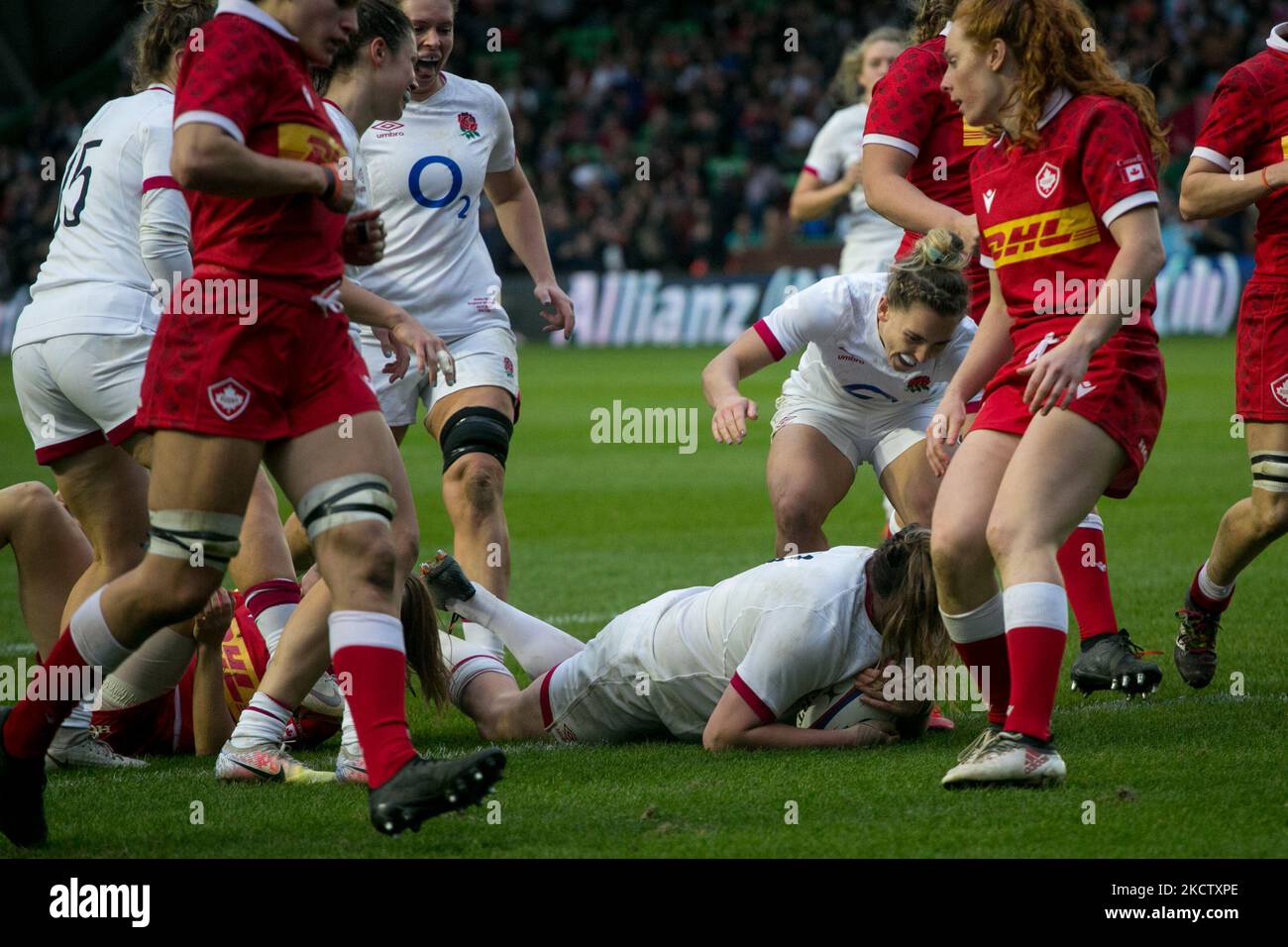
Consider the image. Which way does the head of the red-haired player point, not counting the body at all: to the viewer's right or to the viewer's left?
to the viewer's left

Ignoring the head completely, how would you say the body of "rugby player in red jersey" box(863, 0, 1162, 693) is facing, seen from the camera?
to the viewer's right

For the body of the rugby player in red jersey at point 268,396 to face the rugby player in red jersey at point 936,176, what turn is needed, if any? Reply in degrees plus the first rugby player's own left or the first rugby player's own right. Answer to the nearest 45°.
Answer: approximately 90° to the first rugby player's own left

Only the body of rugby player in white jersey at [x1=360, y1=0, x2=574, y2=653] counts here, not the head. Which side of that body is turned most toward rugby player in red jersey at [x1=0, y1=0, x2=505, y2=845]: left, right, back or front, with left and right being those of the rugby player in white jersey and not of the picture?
front

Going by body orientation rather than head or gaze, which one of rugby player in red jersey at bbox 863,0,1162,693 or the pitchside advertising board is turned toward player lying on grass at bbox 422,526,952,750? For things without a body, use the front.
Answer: the pitchside advertising board

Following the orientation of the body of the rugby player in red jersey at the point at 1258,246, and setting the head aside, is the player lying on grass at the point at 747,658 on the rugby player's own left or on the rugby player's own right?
on the rugby player's own right

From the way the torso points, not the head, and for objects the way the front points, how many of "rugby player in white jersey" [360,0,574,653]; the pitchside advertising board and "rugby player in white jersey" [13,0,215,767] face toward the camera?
2

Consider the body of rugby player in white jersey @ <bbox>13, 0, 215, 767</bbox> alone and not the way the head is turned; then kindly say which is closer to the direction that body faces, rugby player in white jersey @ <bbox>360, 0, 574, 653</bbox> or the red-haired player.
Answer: the rugby player in white jersey

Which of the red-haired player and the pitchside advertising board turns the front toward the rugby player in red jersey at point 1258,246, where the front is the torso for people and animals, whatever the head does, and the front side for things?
the pitchside advertising board

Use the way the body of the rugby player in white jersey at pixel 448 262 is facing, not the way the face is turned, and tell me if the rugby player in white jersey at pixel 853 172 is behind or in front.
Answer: behind
